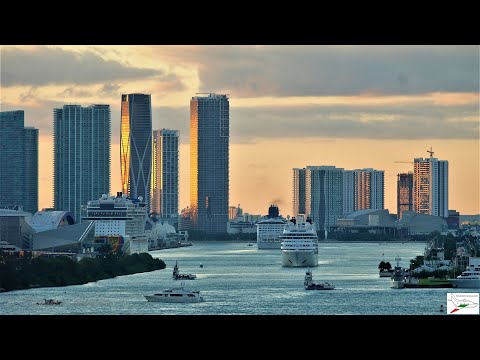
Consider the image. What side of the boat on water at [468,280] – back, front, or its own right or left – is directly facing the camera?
left

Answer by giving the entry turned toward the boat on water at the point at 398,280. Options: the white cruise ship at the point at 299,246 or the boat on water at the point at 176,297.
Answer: the white cruise ship

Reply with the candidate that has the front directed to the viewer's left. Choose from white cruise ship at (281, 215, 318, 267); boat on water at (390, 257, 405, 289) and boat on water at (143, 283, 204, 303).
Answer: boat on water at (143, 283, 204, 303)

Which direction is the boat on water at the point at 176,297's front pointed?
to the viewer's left

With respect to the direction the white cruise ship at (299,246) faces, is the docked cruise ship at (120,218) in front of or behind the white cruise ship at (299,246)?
behind

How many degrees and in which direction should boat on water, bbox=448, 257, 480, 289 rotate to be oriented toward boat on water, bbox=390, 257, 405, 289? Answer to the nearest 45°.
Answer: approximately 45° to its right
